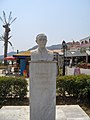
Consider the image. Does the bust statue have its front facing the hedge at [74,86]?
no

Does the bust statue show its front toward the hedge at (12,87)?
no

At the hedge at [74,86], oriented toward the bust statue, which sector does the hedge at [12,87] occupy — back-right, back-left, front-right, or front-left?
front-right

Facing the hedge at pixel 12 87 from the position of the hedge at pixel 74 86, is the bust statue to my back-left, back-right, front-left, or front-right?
front-left

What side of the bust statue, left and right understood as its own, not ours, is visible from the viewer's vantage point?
front
